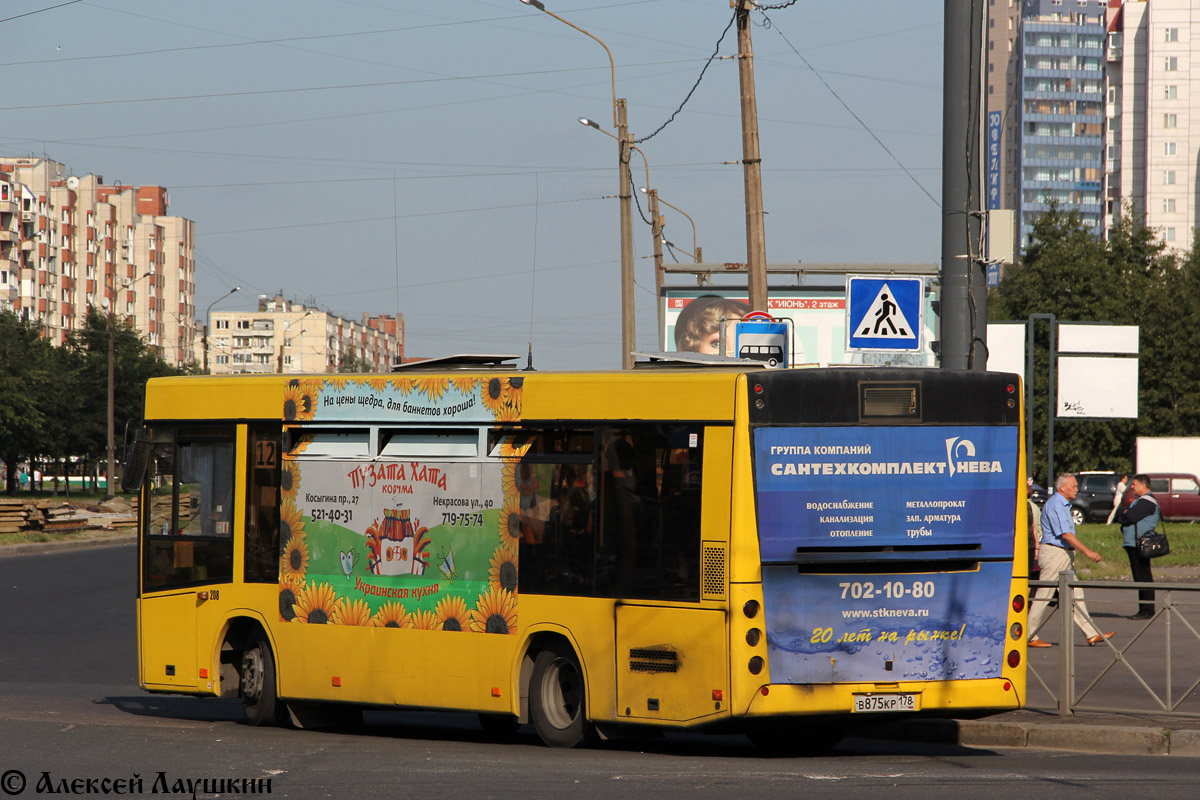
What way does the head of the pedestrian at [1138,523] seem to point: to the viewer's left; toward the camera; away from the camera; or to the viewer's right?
to the viewer's left

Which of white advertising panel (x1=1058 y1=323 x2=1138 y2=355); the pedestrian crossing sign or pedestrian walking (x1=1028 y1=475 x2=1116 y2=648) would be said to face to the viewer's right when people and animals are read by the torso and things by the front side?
the pedestrian walking

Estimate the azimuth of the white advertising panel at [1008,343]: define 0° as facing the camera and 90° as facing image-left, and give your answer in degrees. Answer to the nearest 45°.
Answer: approximately 0°

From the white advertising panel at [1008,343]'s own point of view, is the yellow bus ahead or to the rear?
ahead

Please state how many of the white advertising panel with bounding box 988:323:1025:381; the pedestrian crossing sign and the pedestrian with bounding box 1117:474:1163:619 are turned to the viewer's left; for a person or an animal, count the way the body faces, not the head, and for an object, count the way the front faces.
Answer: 1

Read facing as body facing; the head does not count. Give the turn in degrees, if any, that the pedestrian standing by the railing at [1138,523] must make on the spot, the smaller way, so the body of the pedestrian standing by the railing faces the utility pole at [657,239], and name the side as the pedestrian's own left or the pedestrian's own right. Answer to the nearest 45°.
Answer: approximately 45° to the pedestrian's own right

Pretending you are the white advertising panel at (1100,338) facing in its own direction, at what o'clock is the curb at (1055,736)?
The curb is roughly at 12 o'clock from the white advertising panel.

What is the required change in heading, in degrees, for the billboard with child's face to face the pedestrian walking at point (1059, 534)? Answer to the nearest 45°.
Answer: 0° — it already faces them

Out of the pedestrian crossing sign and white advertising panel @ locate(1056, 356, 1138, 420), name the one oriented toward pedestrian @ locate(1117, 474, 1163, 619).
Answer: the white advertising panel

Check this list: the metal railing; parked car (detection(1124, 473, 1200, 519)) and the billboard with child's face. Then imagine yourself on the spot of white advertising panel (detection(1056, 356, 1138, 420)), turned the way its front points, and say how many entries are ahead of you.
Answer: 1

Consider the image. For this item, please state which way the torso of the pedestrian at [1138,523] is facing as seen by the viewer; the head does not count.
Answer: to the viewer's left

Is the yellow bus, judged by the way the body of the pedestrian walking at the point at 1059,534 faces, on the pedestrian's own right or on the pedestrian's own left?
on the pedestrian's own right

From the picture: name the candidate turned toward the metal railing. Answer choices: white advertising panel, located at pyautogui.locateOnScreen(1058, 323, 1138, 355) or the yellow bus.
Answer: the white advertising panel

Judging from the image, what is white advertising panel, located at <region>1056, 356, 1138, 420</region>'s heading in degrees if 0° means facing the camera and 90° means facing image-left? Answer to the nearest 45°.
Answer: approximately 0°
